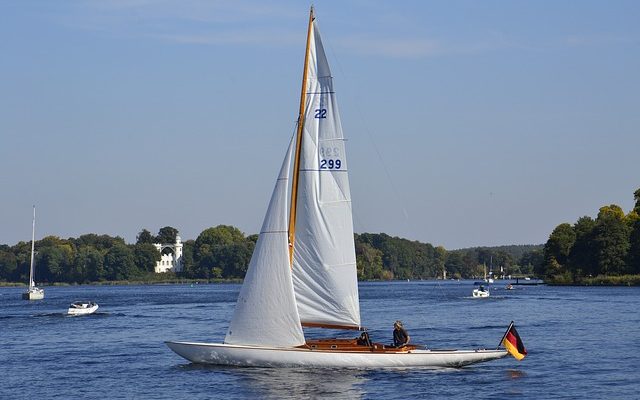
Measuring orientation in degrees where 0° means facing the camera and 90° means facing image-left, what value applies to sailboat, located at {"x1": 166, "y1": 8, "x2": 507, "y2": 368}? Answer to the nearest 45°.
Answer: approximately 90°
